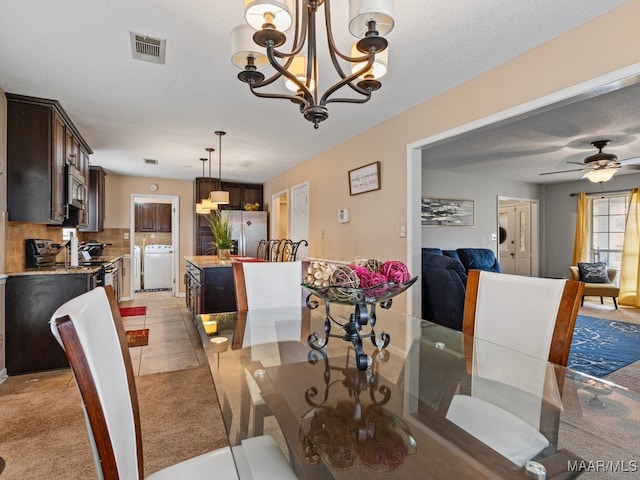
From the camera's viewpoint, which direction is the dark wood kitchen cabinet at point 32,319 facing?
to the viewer's right

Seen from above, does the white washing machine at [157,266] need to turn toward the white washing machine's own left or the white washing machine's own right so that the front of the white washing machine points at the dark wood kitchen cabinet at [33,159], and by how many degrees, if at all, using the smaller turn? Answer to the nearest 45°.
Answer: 0° — it already faces it

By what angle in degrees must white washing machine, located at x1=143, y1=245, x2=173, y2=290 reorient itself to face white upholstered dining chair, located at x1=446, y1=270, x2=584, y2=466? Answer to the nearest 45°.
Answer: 0° — it already faces it

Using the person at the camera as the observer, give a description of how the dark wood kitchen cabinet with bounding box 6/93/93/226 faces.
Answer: facing to the right of the viewer

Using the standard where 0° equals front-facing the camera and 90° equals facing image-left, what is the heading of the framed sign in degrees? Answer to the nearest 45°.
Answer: approximately 45°

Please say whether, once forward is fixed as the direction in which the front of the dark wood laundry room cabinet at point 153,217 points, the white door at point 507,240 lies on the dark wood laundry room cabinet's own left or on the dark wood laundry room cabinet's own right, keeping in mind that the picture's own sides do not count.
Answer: on the dark wood laundry room cabinet's own left

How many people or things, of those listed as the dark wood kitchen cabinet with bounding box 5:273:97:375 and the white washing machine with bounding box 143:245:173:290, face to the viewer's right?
1

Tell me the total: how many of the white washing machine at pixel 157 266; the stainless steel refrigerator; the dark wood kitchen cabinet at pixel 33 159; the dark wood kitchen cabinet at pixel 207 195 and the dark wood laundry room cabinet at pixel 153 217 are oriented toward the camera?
4

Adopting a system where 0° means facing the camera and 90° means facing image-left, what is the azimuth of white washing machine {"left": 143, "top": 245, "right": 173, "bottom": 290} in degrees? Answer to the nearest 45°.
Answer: approximately 0°
